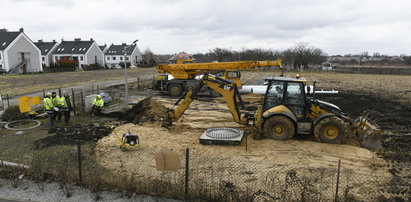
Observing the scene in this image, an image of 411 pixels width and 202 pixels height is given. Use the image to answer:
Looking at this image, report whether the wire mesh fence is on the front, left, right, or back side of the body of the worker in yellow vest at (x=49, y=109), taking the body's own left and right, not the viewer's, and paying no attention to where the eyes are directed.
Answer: right

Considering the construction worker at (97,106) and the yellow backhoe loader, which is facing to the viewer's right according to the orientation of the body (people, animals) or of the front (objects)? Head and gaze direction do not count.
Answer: the yellow backhoe loader

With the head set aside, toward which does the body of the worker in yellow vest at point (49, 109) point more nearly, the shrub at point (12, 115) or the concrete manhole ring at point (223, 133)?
the concrete manhole ring

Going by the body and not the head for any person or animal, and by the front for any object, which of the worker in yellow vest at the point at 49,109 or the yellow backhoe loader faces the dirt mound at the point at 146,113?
the worker in yellow vest

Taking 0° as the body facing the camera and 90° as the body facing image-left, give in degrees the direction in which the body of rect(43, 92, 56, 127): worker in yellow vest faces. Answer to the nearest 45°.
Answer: approximately 270°

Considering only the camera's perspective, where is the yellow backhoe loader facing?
facing to the right of the viewer

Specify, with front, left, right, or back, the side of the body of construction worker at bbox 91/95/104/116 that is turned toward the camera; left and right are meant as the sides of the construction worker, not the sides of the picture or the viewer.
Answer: front

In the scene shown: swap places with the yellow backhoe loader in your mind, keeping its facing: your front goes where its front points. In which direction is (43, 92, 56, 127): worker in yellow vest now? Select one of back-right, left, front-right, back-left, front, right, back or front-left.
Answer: back

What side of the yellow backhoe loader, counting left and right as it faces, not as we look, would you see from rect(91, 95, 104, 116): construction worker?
back

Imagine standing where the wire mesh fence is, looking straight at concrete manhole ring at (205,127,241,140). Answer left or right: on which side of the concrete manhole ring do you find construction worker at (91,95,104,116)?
left
